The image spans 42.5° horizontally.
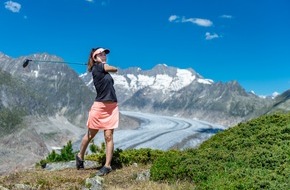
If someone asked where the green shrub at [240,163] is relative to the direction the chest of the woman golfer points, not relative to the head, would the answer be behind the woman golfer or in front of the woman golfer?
in front

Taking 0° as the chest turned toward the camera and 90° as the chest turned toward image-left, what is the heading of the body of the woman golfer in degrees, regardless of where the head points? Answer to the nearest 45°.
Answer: approximately 315°

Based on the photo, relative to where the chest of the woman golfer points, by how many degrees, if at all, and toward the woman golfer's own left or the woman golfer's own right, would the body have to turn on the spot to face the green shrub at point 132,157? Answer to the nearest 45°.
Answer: approximately 90° to the woman golfer's own left
